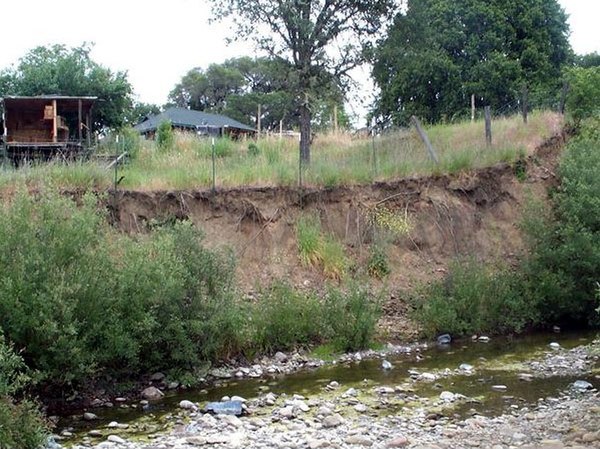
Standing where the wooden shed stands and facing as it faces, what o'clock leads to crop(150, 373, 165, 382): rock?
The rock is roughly at 12 o'clock from the wooden shed.

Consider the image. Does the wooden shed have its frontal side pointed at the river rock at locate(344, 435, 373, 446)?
yes

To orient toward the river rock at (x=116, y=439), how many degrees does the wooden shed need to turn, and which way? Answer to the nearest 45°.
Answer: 0° — it already faces it

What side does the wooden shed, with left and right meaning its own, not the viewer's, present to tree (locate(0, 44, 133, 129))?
back

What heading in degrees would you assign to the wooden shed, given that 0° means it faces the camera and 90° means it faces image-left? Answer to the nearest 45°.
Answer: approximately 0°

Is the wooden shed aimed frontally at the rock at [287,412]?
yes

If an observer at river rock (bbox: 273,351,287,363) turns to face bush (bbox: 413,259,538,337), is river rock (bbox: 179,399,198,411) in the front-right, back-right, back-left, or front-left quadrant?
back-right

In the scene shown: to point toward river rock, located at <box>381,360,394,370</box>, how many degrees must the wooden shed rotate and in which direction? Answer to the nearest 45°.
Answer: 0° — it already faces it

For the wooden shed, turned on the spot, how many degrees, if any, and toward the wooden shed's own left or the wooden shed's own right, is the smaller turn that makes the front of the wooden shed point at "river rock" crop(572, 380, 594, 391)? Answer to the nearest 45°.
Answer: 0° — it already faces it

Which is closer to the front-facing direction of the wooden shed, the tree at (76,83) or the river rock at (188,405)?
the river rock

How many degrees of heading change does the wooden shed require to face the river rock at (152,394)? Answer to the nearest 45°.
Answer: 0° — it already faces it
